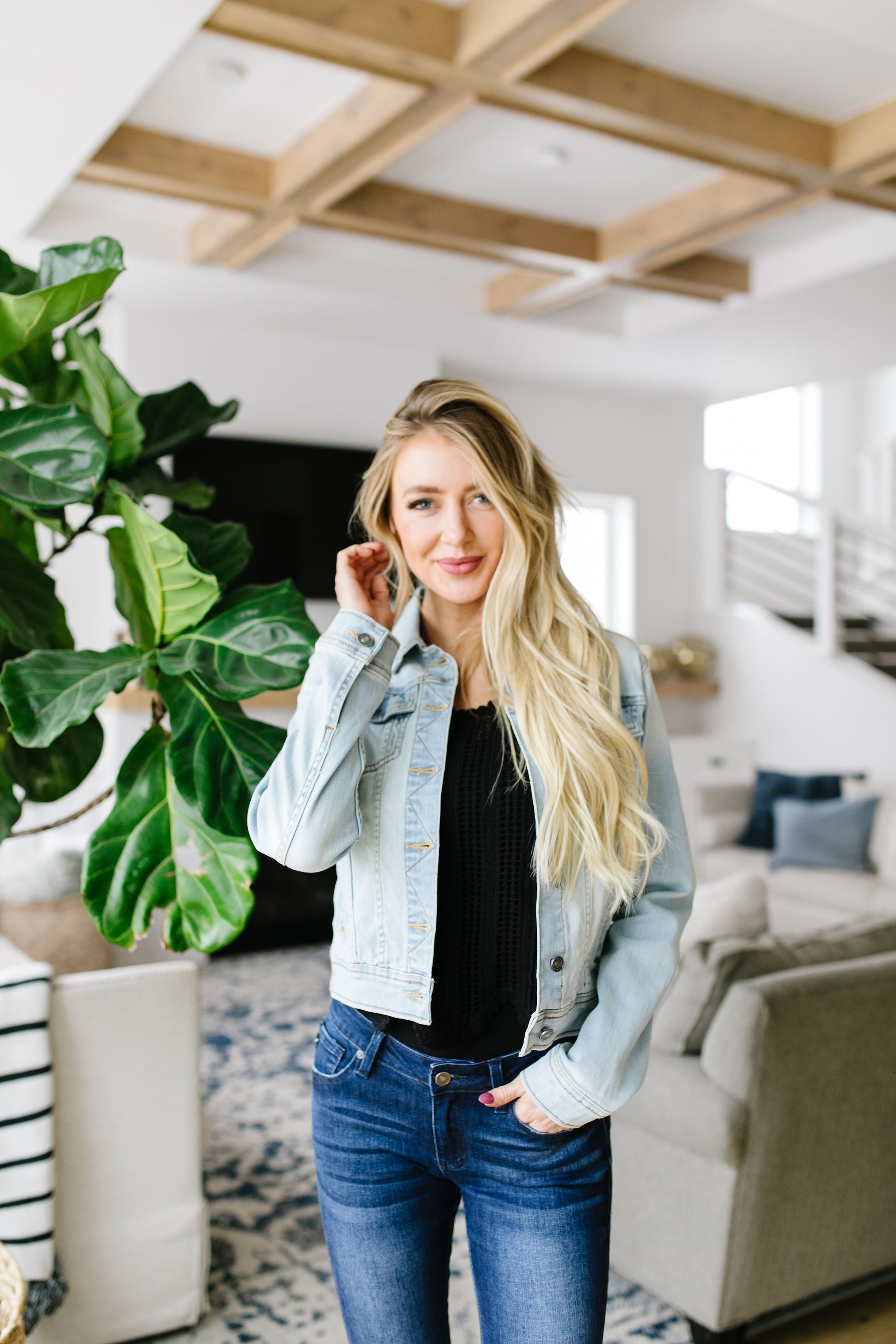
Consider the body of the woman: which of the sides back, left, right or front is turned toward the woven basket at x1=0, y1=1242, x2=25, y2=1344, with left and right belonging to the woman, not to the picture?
right

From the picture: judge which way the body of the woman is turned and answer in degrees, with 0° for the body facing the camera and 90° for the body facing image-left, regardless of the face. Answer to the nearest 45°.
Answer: approximately 0°

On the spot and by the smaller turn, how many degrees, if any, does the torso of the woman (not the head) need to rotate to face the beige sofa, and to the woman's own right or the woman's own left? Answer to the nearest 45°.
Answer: approximately 135° to the woman's own left

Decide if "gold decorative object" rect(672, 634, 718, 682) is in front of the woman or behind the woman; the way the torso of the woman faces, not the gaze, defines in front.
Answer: behind

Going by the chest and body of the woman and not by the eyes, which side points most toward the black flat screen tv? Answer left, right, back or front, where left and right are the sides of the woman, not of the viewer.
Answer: back

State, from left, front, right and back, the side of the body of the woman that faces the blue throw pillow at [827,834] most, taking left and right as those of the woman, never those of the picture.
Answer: back

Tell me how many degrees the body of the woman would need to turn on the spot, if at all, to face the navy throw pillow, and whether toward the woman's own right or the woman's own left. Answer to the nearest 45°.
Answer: approximately 180°

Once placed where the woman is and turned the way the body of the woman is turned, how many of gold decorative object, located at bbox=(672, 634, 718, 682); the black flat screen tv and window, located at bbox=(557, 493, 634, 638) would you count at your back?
3
